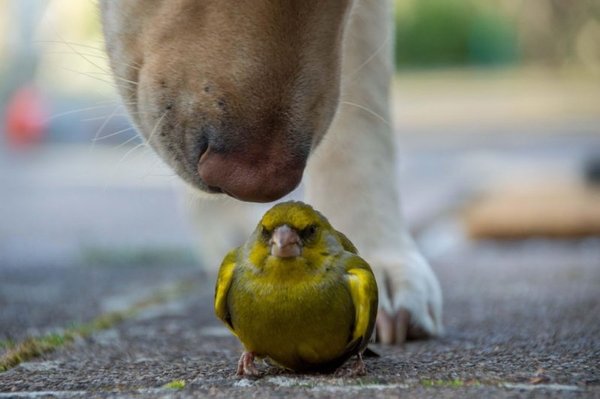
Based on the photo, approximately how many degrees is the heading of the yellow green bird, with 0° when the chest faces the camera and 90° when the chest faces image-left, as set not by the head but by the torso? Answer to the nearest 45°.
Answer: approximately 0°

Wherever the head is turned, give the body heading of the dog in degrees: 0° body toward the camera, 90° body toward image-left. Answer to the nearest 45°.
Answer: approximately 0°

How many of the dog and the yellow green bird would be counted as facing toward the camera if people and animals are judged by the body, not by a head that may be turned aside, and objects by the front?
2
